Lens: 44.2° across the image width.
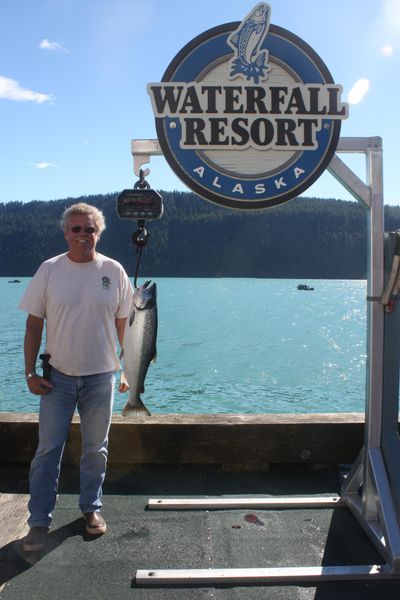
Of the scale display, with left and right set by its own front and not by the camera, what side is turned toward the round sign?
left

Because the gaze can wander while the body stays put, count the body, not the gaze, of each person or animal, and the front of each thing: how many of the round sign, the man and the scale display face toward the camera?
3

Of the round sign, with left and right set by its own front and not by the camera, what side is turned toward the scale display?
right

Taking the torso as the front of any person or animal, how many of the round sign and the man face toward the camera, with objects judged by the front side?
2
